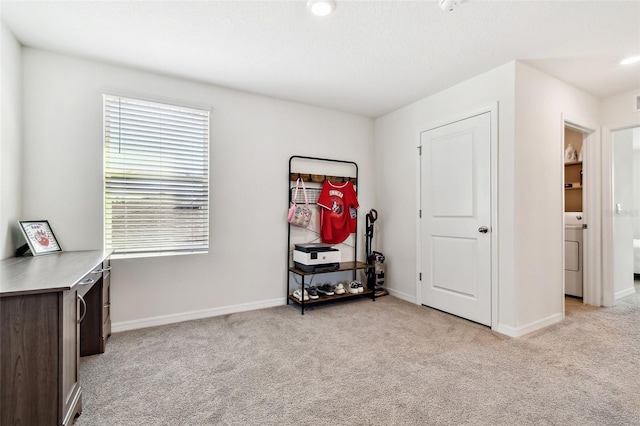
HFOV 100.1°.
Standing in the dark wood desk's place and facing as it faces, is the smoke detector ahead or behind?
ahead

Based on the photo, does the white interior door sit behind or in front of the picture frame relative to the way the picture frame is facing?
in front

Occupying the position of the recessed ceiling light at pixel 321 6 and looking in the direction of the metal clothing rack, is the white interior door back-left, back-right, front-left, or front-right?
front-right

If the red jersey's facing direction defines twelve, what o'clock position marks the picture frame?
The picture frame is roughly at 2 o'clock from the red jersey.

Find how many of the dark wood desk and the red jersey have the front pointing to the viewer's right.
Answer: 1

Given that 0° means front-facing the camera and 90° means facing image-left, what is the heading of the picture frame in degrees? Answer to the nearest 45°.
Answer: approximately 315°

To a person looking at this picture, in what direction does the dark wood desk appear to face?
facing to the right of the viewer

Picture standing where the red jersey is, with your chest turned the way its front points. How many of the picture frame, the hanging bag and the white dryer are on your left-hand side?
1

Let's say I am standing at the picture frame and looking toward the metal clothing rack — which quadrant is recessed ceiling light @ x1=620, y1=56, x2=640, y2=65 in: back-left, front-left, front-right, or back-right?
front-right

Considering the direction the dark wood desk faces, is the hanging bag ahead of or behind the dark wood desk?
ahead

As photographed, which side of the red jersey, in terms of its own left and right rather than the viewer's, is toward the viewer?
front

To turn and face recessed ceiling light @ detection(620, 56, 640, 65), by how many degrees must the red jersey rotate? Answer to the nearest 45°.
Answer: approximately 90° to its left
